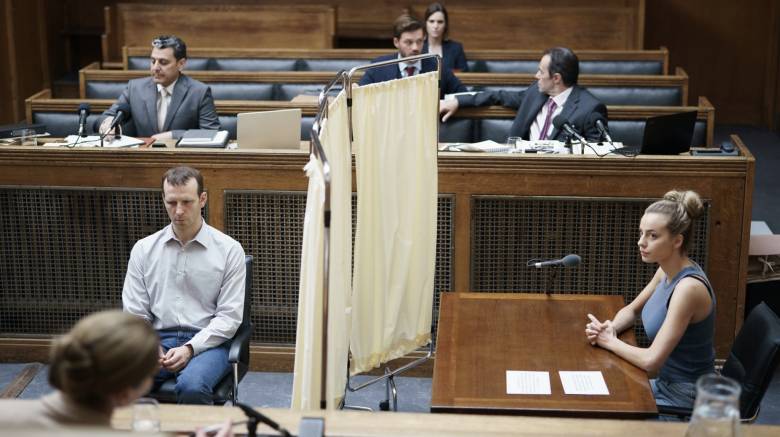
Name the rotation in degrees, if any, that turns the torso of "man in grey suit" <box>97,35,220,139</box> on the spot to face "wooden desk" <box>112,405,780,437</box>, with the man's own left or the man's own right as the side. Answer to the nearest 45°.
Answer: approximately 45° to the man's own left

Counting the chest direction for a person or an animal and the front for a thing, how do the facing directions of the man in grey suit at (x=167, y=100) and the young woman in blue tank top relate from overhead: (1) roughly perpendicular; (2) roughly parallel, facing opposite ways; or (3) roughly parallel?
roughly perpendicular

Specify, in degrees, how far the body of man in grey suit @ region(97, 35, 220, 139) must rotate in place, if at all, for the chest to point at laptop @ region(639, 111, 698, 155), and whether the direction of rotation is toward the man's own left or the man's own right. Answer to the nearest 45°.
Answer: approximately 90° to the man's own left

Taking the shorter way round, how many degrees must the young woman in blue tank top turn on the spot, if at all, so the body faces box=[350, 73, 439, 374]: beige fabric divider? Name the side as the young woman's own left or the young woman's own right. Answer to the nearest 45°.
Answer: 0° — they already face it

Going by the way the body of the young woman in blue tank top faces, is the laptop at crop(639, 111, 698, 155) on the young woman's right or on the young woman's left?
on the young woman's right

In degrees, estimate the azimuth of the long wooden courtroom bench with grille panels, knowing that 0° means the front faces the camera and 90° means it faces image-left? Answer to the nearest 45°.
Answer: approximately 0°

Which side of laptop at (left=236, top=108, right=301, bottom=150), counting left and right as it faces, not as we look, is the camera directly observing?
back

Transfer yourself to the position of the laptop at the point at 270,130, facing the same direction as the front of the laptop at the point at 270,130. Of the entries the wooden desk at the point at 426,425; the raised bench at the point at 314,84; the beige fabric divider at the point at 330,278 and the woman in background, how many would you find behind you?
2

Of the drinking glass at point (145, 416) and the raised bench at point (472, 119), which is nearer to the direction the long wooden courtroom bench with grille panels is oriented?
the drinking glass

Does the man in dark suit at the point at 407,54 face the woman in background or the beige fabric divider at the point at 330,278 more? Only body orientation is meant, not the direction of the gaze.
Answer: the beige fabric divider

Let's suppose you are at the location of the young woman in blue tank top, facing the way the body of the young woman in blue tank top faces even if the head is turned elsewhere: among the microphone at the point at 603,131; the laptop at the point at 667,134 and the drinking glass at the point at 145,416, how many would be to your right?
2

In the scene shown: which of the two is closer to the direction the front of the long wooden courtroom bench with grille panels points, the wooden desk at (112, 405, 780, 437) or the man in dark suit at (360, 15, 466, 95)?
the wooden desk

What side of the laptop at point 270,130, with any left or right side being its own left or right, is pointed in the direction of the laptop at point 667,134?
right

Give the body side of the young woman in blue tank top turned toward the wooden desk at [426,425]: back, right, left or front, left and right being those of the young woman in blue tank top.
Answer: left

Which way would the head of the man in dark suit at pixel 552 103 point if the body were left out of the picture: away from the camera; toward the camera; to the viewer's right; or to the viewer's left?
to the viewer's left
